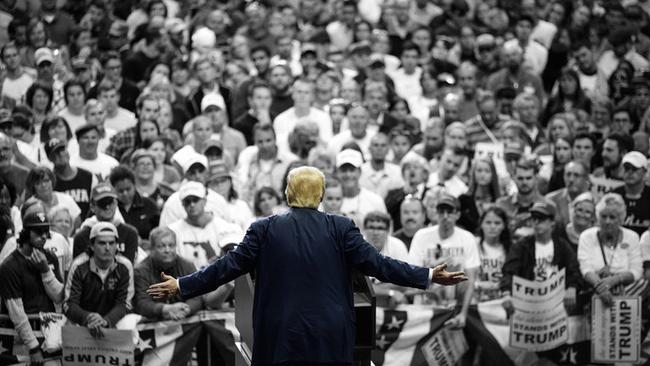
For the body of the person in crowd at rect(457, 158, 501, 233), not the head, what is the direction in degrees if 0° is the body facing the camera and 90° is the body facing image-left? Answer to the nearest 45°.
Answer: approximately 0°

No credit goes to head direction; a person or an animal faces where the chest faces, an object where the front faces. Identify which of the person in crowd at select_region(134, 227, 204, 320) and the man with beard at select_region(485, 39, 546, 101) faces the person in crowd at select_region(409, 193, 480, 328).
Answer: the man with beard

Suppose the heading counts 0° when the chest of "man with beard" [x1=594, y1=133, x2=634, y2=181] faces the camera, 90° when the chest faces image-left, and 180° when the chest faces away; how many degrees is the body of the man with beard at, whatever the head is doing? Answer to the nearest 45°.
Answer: approximately 45°

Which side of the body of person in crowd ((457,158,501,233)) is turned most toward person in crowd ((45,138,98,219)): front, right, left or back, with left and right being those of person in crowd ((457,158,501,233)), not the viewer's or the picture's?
right

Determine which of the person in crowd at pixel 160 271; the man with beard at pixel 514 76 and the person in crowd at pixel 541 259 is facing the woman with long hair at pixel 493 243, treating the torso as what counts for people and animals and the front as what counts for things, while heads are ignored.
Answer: the man with beard
